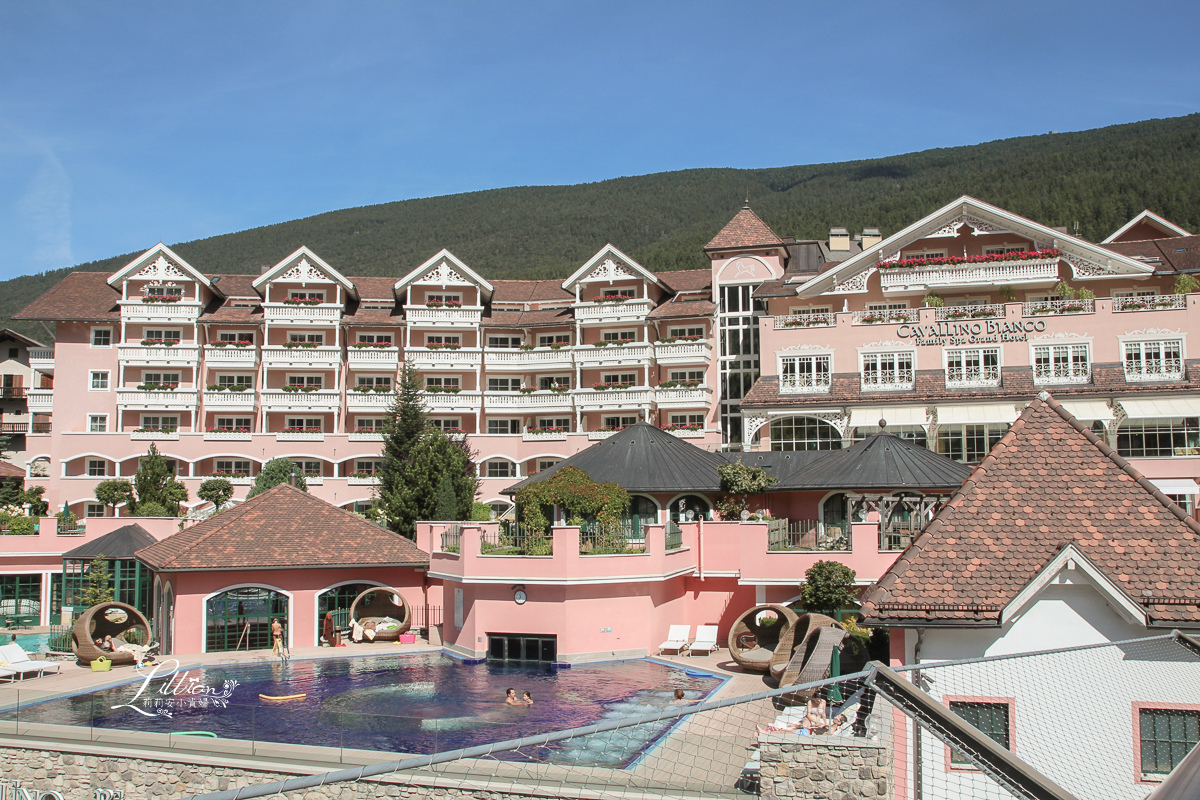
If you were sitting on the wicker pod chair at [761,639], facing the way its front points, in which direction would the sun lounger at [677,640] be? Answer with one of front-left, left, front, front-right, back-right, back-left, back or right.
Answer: right

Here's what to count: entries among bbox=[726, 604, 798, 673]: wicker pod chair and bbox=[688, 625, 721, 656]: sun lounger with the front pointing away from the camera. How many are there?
0

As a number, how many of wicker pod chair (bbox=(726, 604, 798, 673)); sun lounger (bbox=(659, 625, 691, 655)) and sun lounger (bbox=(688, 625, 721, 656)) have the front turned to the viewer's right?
0

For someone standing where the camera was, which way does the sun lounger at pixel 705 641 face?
facing the viewer and to the left of the viewer

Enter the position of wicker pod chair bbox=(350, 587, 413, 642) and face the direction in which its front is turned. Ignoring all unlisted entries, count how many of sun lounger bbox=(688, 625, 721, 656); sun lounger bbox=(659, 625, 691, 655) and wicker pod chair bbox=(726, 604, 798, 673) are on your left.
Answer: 3

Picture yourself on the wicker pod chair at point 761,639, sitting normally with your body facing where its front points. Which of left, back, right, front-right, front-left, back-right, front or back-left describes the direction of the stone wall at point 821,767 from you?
front-left

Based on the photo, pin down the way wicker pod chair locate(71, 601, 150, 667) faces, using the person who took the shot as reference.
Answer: facing the viewer and to the right of the viewer

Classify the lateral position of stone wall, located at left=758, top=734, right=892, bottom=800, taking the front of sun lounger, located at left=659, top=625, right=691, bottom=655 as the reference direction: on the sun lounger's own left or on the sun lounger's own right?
on the sun lounger's own left

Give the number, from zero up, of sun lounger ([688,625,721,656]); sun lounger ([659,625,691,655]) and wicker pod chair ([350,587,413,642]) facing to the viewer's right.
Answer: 0

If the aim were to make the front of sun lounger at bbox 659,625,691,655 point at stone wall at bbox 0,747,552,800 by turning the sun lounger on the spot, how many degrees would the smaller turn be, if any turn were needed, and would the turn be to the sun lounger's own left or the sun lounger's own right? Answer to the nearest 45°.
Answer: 0° — it already faces it

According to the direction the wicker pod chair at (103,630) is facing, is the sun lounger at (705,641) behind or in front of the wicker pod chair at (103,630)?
in front

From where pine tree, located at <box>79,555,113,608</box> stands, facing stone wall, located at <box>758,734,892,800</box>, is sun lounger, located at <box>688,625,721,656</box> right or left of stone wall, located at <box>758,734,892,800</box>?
left
